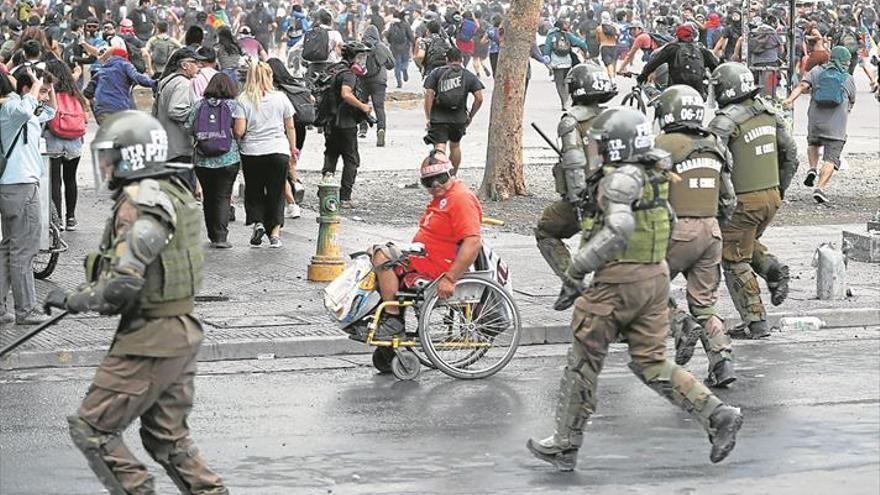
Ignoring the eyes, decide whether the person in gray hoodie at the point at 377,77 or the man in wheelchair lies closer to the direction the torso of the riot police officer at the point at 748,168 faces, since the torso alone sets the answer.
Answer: the person in gray hoodie

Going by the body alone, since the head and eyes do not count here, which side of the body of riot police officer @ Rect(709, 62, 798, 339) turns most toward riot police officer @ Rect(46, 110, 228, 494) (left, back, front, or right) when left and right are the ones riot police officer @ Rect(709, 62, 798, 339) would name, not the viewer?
left

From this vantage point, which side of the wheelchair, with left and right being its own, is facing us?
left

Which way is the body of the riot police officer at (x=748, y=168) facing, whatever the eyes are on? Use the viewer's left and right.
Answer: facing away from the viewer and to the left of the viewer
